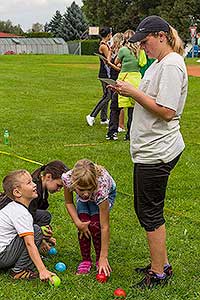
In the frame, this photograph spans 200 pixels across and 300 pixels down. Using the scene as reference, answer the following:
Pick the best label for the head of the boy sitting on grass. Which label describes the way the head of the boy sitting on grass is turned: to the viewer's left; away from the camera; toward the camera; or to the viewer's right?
to the viewer's right

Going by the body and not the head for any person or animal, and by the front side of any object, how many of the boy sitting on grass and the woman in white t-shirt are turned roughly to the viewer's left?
1

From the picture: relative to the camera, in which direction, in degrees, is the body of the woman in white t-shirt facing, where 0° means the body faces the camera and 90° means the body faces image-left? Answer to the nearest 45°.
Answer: approximately 90°
